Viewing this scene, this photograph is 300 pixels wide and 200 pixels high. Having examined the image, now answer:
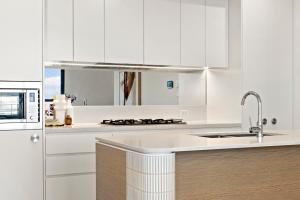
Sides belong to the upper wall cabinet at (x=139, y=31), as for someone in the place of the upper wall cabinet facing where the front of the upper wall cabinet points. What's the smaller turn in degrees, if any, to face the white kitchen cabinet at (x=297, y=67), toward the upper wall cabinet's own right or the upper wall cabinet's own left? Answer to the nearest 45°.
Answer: approximately 90° to the upper wall cabinet's own left

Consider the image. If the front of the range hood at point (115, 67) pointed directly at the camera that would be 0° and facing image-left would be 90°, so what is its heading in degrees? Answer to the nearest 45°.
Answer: approximately 0°

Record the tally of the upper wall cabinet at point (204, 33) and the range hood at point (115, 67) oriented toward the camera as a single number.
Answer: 2

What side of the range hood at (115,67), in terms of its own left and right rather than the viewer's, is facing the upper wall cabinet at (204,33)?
left

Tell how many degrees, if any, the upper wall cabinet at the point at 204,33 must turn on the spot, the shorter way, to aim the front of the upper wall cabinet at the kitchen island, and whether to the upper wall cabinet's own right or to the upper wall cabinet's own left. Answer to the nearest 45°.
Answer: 0° — it already faces it

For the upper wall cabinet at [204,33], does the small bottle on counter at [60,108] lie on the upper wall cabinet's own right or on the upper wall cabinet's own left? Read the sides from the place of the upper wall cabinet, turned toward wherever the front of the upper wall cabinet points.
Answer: on the upper wall cabinet's own right
